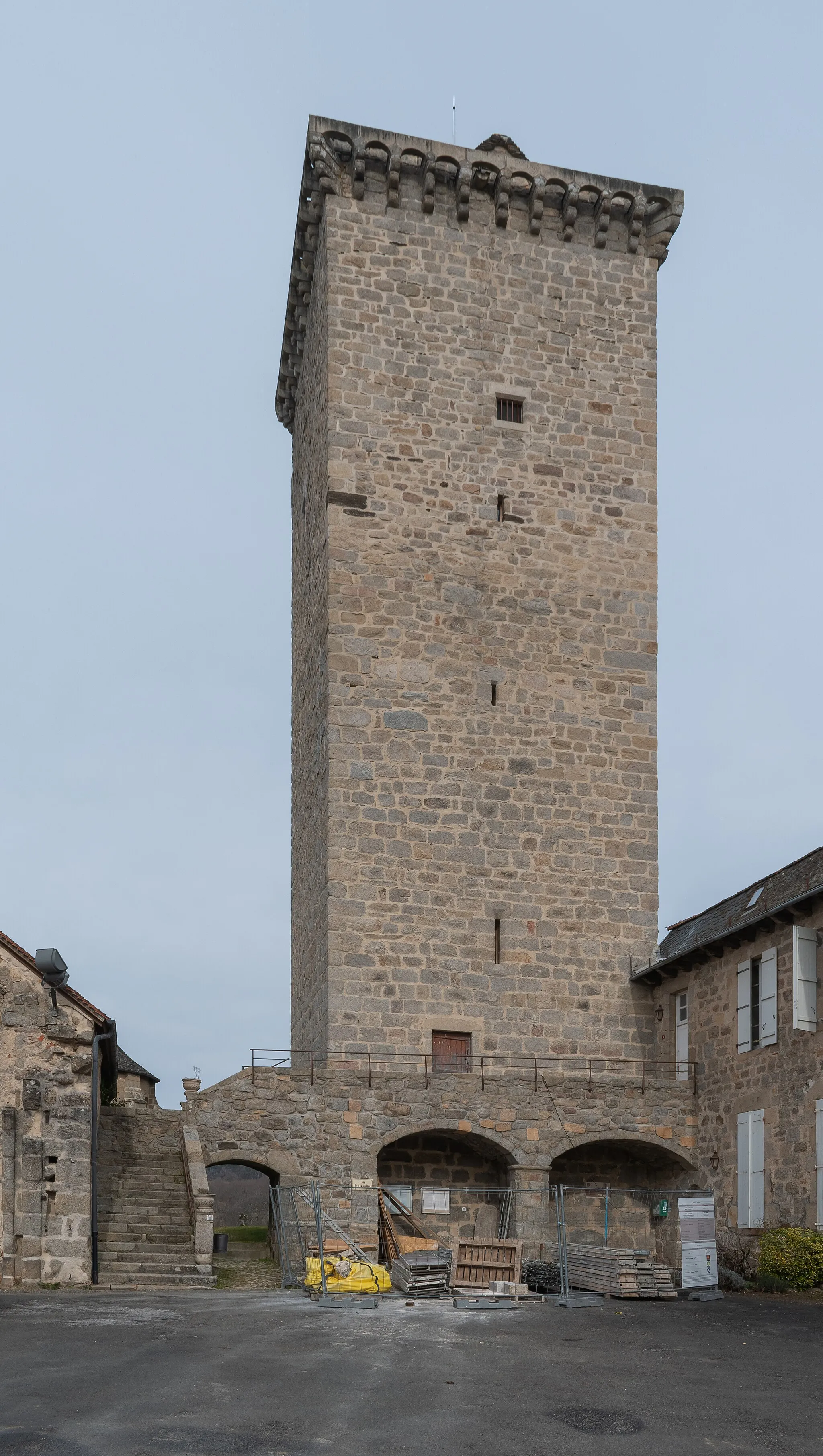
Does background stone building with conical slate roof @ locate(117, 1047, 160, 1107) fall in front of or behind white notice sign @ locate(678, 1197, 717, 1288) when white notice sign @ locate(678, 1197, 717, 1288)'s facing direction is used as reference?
behind

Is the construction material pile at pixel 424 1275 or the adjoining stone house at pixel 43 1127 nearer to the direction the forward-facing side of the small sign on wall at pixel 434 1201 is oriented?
the construction material pile

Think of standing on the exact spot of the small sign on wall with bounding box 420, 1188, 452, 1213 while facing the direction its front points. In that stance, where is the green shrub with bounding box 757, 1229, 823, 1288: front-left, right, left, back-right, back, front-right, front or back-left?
front-left

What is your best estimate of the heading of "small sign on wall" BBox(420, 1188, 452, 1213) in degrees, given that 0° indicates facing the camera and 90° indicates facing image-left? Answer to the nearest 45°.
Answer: approximately 0°

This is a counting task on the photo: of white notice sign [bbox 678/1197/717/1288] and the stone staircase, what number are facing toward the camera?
2

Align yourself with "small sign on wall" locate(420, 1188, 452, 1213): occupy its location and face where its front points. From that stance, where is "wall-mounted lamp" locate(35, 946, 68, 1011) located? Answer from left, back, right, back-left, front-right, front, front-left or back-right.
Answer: front-right

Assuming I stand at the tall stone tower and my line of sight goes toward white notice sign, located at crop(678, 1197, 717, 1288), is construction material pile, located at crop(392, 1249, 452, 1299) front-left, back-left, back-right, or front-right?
front-right

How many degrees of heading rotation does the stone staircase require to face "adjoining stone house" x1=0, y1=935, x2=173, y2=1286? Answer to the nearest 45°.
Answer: approximately 45° to its right

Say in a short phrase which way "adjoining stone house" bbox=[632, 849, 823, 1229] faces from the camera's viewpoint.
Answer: facing the viewer and to the left of the viewer

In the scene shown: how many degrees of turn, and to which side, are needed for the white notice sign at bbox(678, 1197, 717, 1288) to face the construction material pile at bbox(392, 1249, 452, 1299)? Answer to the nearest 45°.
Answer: approximately 45° to its right

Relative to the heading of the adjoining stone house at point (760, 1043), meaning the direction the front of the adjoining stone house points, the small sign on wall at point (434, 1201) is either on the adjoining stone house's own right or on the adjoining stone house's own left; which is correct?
on the adjoining stone house's own right

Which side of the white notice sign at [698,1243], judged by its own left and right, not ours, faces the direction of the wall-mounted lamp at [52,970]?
right

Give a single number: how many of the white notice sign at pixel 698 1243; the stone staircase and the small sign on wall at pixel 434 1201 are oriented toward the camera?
3

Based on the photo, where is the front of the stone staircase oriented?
toward the camera
